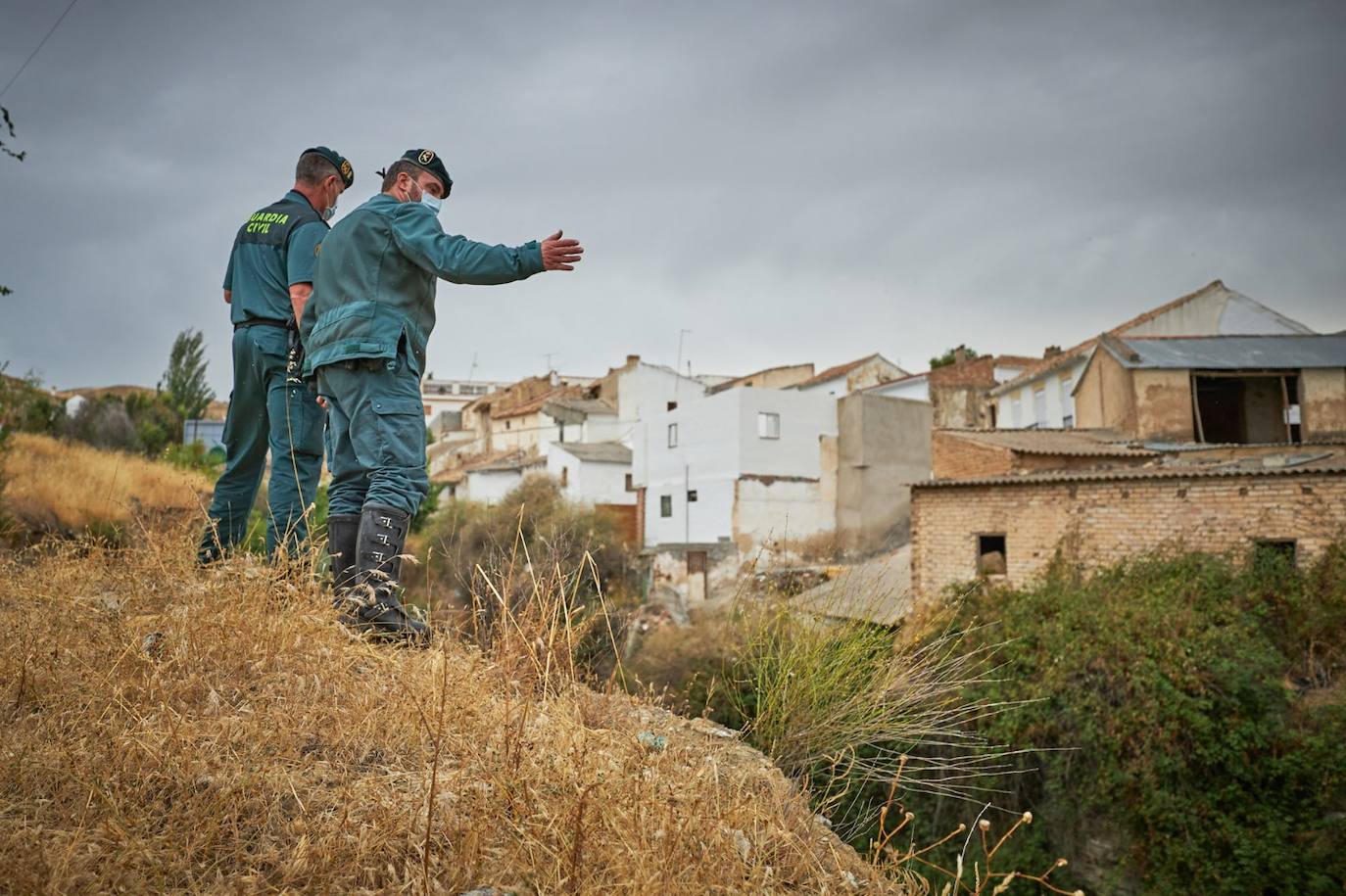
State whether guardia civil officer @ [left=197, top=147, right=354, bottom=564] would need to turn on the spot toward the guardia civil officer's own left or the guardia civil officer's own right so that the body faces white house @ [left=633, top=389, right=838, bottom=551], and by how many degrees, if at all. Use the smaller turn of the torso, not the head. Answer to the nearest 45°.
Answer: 0° — they already face it

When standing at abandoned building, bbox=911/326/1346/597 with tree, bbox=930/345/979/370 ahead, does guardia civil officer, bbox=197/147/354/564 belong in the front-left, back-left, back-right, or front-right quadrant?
back-left

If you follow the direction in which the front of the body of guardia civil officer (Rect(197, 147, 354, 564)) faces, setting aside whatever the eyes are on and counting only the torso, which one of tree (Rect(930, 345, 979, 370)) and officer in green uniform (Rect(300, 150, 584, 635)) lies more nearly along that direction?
the tree

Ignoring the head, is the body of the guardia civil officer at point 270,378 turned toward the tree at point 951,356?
yes

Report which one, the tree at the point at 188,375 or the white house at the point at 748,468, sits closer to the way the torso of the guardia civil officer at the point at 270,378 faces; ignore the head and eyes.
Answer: the white house

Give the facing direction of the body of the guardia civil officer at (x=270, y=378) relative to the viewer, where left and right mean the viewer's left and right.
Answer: facing away from the viewer and to the right of the viewer

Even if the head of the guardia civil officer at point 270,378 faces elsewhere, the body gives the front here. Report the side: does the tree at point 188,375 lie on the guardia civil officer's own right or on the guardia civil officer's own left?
on the guardia civil officer's own left

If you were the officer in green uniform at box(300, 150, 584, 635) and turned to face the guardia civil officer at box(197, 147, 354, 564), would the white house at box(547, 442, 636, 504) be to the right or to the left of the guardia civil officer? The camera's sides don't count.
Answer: right

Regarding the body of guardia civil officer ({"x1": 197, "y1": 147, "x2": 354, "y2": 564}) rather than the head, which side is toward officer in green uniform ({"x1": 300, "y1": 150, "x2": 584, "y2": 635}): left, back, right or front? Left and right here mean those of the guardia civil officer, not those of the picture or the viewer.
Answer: right

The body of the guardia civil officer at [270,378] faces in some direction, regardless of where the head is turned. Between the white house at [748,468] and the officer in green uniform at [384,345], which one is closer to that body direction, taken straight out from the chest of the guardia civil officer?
the white house

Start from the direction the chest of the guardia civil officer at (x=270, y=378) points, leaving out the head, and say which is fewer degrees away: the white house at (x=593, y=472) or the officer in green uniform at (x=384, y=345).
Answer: the white house

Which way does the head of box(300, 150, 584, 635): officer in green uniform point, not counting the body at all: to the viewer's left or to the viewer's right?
to the viewer's right
